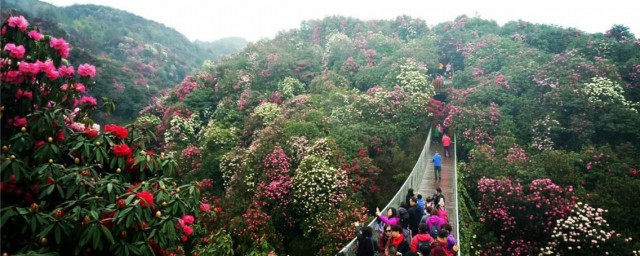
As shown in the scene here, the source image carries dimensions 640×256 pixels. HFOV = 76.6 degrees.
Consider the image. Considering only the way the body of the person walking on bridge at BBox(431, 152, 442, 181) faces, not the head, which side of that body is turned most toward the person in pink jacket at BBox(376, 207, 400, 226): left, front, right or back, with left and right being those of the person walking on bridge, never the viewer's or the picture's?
back

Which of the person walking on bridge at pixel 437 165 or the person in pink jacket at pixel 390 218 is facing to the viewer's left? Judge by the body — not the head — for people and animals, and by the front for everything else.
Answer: the person in pink jacket

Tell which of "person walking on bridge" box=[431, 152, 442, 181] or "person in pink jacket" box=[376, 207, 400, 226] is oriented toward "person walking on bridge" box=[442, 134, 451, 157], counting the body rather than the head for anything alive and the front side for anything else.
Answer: "person walking on bridge" box=[431, 152, 442, 181]

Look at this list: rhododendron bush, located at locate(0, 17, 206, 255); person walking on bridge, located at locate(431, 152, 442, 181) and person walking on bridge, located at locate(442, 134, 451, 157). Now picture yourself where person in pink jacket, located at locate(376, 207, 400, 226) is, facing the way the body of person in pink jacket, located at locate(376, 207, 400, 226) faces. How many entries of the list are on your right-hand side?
2

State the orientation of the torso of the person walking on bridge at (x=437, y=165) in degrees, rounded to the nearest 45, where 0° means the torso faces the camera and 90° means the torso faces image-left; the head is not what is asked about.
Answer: approximately 180°

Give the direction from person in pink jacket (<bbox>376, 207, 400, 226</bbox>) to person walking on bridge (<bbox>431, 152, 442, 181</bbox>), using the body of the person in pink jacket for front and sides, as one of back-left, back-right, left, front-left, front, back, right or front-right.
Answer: right
